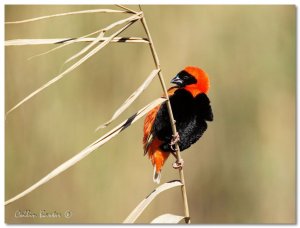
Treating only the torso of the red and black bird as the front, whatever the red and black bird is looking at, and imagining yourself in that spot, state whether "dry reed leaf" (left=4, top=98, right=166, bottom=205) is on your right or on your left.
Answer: on your right

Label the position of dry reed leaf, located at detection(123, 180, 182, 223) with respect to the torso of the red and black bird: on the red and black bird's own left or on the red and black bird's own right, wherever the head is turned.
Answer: on the red and black bird's own right

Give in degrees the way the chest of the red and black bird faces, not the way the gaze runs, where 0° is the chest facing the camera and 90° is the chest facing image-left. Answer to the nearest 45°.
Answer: approximately 315°
